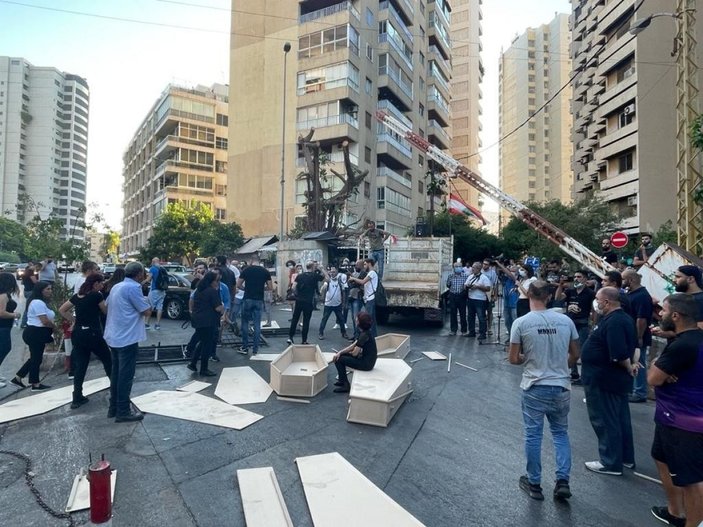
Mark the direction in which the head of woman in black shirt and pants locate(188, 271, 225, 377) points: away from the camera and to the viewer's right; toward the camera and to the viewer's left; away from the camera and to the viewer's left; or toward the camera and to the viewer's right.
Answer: away from the camera and to the viewer's right

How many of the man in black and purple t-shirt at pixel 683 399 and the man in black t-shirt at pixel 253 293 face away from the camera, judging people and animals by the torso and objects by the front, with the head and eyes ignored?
1

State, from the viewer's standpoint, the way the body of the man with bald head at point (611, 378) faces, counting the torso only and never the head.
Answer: to the viewer's left

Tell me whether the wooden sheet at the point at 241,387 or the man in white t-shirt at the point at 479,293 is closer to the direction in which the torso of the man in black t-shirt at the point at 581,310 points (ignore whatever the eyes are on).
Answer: the wooden sheet

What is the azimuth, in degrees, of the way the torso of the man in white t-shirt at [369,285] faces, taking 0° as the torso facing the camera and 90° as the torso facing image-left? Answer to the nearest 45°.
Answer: approximately 90°

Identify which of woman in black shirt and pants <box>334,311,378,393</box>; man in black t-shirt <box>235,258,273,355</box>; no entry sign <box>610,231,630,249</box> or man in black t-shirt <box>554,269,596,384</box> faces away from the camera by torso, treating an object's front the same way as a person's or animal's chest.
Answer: man in black t-shirt <box>235,258,273,355</box>

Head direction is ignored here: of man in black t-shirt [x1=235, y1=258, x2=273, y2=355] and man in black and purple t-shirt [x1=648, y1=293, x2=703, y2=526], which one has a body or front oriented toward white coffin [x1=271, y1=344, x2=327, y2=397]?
man in black and purple t-shirt [x1=648, y1=293, x2=703, y2=526]

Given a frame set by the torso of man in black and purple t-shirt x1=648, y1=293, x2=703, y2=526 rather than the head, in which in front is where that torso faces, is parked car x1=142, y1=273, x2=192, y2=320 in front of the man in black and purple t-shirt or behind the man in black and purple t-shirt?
in front

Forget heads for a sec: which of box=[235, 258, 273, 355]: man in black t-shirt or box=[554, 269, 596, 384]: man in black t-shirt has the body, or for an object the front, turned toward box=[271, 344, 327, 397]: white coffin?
box=[554, 269, 596, 384]: man in black t-shirt

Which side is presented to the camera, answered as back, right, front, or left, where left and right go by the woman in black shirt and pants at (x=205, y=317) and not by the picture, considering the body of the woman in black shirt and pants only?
right

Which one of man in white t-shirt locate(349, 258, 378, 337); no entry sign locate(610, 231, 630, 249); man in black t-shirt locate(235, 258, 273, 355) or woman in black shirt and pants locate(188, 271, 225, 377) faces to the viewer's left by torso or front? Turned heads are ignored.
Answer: the man in white t-shirt

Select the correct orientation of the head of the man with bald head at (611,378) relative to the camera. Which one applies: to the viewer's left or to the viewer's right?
to the viewer's left

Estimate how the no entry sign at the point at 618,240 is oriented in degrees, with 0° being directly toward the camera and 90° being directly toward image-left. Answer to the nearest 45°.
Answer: approximately 0°
